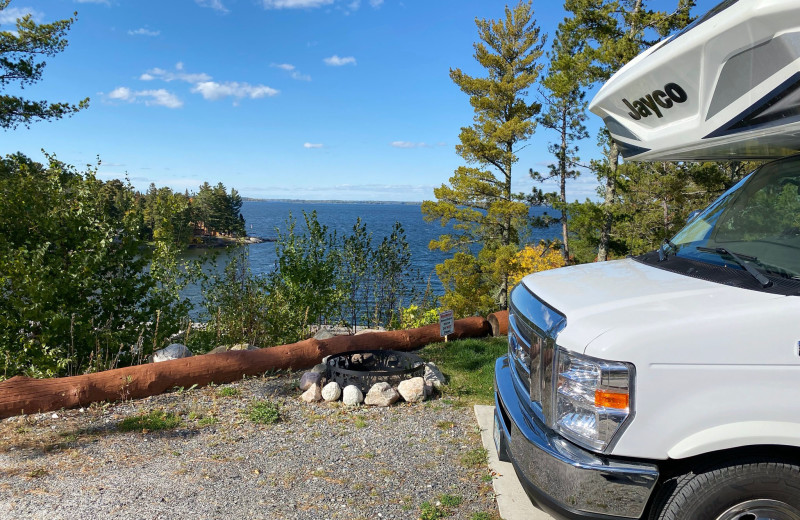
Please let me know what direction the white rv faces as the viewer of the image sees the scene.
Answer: facing the viewer and to the left of the viewer

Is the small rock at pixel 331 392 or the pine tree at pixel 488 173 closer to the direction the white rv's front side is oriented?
the small rock

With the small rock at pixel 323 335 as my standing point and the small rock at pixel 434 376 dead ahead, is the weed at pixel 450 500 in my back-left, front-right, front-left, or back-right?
front-right

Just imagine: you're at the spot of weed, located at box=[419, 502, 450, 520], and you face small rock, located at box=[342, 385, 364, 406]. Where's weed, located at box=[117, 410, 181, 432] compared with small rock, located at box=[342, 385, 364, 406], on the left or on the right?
left
